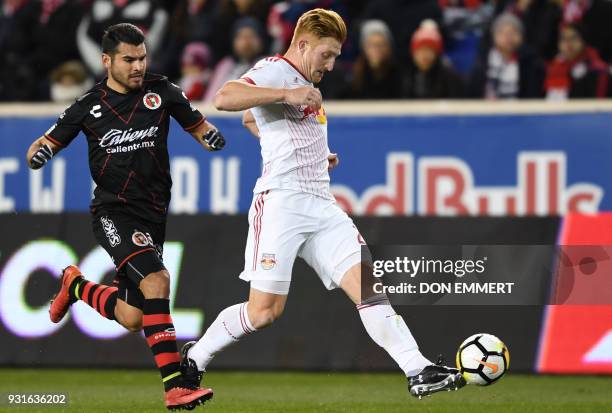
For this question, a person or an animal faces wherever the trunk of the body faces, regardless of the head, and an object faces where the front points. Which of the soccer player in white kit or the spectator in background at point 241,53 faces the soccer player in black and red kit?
the spectator in background

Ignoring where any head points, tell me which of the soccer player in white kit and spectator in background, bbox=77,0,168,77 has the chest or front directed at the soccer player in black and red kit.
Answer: the spectator in background

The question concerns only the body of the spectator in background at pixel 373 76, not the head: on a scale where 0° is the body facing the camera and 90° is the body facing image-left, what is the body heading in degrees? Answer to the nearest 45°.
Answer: approximately 0°

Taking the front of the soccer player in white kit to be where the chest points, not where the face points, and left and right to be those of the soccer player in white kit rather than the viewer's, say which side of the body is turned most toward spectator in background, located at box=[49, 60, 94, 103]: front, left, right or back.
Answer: left

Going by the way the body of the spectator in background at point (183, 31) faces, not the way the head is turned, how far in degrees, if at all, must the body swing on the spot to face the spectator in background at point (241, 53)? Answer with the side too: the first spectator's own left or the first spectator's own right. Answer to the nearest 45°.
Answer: approximately 45° to the first spectator's own left

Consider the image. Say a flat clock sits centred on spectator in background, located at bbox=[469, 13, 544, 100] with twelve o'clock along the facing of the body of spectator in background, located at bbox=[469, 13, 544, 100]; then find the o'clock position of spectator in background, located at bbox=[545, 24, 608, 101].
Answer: spectator in background, located at bbox=[545, 24, 608, 101] is roughly at 9 o'clock from spectator in background, located at bbox=[469, 13, 544, 100].

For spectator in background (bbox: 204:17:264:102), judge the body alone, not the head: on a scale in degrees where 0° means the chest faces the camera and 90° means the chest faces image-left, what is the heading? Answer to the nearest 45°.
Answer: approximately 0°
